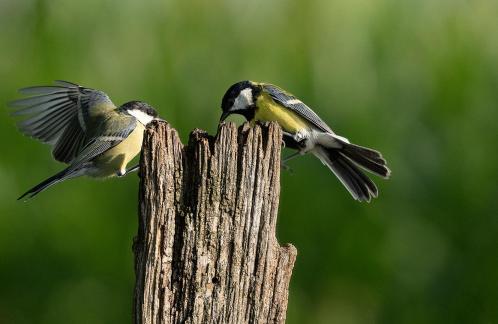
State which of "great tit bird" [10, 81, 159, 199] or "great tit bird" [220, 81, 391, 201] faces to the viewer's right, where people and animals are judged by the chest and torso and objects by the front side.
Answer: "great tit bird" [10, 81, 159, 199]

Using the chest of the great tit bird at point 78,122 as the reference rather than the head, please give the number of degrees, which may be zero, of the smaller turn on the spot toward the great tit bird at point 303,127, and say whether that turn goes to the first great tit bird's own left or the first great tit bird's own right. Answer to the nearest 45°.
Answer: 0° — it already faces it

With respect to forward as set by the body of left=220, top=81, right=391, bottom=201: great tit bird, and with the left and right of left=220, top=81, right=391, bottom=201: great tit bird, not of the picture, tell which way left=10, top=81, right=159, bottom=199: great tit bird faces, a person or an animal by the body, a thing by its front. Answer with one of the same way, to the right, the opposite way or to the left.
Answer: the opposite way

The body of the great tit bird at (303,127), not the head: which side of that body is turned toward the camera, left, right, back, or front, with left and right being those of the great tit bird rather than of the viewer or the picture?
left

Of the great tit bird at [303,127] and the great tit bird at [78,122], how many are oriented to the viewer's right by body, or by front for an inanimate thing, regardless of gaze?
1

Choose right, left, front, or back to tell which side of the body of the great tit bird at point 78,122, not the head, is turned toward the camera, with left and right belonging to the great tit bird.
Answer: right
